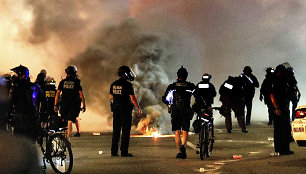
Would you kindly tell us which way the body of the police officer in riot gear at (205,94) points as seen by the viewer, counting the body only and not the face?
away from the camera

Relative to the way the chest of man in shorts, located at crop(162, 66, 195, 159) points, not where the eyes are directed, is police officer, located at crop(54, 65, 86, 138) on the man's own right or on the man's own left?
on the man's own left

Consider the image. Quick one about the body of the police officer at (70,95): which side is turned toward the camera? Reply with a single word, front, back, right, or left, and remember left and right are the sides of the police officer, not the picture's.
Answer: back

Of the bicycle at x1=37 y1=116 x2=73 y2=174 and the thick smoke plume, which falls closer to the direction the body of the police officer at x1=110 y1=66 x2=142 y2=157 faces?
the thick smoke plume

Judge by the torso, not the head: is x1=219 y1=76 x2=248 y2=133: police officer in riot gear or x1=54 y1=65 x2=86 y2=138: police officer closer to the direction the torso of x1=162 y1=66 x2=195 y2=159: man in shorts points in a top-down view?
the police officer in riot gear

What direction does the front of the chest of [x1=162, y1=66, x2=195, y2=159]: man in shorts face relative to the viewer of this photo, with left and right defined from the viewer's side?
facing away from the viewer

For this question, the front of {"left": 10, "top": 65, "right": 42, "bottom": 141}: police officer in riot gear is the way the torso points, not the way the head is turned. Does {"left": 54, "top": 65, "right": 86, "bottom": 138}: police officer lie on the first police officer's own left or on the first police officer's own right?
on the first police officer's own right

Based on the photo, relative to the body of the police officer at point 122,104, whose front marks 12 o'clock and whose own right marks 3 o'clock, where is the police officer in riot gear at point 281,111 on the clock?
The police officer in riot gear is roughly at 2 o'clock from the police officer.
